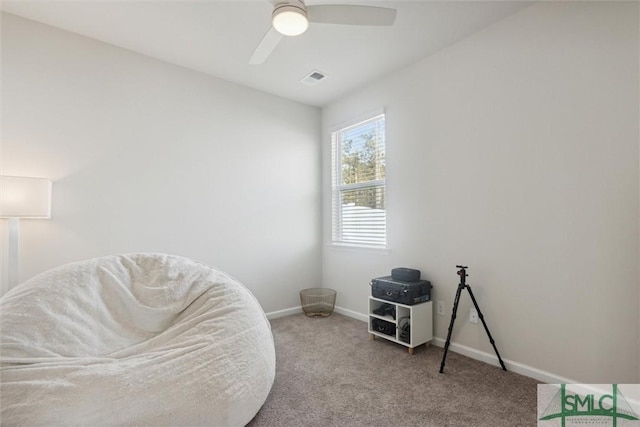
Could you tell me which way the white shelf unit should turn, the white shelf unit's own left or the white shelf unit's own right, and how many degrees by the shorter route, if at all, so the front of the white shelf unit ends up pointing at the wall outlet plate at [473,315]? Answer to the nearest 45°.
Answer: approximately 135° to the white shelf unit's own left

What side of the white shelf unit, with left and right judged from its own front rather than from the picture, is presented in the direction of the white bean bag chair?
front

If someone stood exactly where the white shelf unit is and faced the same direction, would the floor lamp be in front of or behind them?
in front

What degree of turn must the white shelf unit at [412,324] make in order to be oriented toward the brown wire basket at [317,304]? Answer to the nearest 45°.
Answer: approximately 90° to its right

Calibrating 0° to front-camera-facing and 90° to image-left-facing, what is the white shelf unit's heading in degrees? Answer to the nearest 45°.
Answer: approximately 45°
